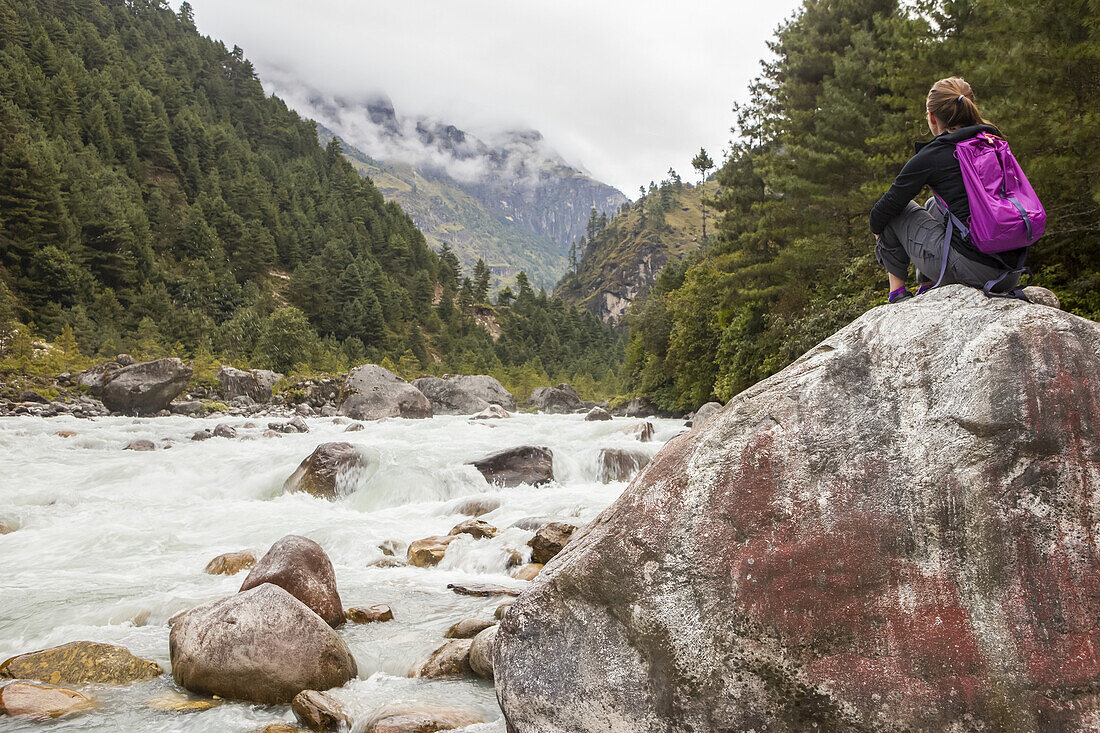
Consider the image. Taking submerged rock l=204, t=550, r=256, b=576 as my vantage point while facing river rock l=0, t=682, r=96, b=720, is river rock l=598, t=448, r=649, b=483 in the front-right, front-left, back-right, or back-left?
back-left

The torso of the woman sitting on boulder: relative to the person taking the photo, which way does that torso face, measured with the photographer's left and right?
facing away from the viewer and to the left of the viewer

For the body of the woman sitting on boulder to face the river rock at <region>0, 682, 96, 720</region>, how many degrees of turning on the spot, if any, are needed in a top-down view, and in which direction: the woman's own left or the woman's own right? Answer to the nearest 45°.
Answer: approximately 45° to the woman's own left

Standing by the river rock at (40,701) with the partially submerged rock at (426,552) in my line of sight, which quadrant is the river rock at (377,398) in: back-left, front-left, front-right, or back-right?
front-left

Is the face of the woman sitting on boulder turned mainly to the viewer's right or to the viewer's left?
to the viewer's left

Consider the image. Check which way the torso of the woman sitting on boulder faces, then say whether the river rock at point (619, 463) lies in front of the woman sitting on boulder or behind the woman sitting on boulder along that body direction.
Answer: in front

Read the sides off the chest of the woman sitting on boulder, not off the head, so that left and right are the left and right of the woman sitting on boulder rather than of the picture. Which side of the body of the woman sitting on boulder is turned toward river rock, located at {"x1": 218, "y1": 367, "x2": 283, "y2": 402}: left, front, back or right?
front

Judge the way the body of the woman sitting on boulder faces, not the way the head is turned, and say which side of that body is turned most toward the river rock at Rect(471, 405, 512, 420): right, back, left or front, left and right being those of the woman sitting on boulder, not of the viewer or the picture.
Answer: front
